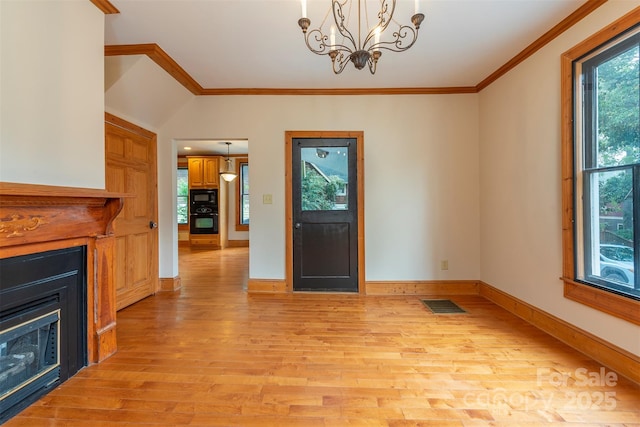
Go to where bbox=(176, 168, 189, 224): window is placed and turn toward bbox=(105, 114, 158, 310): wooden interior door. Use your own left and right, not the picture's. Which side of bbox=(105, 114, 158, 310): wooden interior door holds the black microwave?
left

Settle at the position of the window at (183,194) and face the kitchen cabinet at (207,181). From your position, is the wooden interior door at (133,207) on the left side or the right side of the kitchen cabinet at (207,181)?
right

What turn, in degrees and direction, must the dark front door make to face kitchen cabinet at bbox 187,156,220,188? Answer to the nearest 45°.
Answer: approximately 135° to its right

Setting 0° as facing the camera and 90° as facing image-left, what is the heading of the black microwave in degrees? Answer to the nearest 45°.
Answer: approximately 0°

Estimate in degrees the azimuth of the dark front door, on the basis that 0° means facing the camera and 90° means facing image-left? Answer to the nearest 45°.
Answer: approximately 0°

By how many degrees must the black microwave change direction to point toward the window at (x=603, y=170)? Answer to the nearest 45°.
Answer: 0° — it already faces it

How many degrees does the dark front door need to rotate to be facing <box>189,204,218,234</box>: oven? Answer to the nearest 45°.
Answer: approximately 135° to its right

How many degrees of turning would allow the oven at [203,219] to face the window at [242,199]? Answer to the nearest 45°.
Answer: approximately 90° to its left
